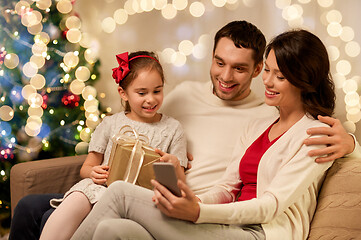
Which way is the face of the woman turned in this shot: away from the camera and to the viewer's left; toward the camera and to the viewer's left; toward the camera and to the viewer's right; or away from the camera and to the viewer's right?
toward the camera and to the viewer's left

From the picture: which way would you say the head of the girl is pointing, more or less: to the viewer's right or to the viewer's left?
to the viewer's right

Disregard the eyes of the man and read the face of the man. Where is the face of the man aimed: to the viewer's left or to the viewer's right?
to the viewer's left

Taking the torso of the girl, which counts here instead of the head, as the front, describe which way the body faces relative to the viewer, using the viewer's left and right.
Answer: facing the viewer
